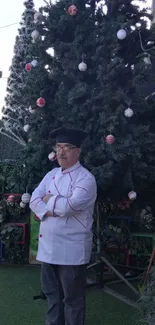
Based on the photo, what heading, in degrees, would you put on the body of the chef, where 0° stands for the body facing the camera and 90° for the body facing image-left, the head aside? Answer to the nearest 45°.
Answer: approximately 45°

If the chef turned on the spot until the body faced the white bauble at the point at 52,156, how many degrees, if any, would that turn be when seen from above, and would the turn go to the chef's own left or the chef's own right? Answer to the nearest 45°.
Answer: approximately 135° to the chef's own right

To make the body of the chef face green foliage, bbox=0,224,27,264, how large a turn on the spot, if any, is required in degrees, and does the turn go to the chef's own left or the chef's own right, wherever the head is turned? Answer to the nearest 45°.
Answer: approximately 135° to the chef's own right

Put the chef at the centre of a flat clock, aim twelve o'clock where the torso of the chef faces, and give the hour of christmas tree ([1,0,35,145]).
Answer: The christmas tree is roughly at 4 o'clock from the chef.
